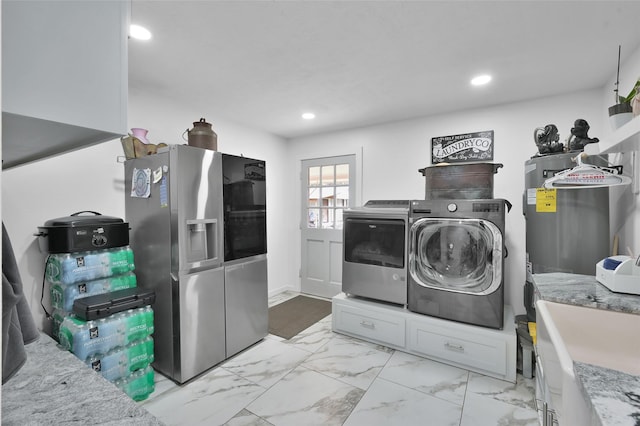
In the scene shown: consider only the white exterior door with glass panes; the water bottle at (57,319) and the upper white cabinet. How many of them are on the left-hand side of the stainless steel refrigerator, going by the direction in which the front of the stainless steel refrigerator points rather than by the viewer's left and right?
1

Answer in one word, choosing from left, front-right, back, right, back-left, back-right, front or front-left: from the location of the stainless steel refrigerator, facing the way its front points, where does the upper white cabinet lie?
front-right

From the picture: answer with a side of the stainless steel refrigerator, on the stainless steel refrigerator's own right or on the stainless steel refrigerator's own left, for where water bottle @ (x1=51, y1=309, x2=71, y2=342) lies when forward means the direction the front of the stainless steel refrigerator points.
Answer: on the stainless steel refrigerator's own right

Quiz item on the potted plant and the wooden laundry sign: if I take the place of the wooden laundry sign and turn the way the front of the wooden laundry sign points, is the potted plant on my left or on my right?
on my left

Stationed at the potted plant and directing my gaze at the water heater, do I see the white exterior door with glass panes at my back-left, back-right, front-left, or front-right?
front-left

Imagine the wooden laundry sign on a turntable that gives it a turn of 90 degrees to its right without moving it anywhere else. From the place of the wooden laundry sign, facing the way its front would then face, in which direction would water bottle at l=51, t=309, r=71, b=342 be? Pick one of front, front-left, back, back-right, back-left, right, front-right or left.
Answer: left

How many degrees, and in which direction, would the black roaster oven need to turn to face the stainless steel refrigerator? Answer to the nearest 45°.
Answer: approximately 45° to its left

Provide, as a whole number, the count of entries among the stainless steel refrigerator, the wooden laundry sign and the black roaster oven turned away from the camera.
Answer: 0

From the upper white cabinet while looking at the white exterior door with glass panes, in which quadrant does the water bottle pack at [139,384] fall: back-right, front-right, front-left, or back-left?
front-left

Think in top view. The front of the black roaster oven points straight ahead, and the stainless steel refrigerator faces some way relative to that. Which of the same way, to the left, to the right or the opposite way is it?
the same way

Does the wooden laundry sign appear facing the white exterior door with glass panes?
no

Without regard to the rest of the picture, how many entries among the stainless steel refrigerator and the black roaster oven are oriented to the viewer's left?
0

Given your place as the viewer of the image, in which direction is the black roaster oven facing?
facing the viewer and to the right of the viewer

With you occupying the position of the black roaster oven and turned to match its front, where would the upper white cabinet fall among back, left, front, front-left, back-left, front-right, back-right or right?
front-right
